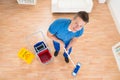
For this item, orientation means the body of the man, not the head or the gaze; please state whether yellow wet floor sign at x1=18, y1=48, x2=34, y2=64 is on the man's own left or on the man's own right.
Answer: on the man's own right

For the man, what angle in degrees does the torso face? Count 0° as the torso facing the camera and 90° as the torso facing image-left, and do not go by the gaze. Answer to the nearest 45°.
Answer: approximately 0°
